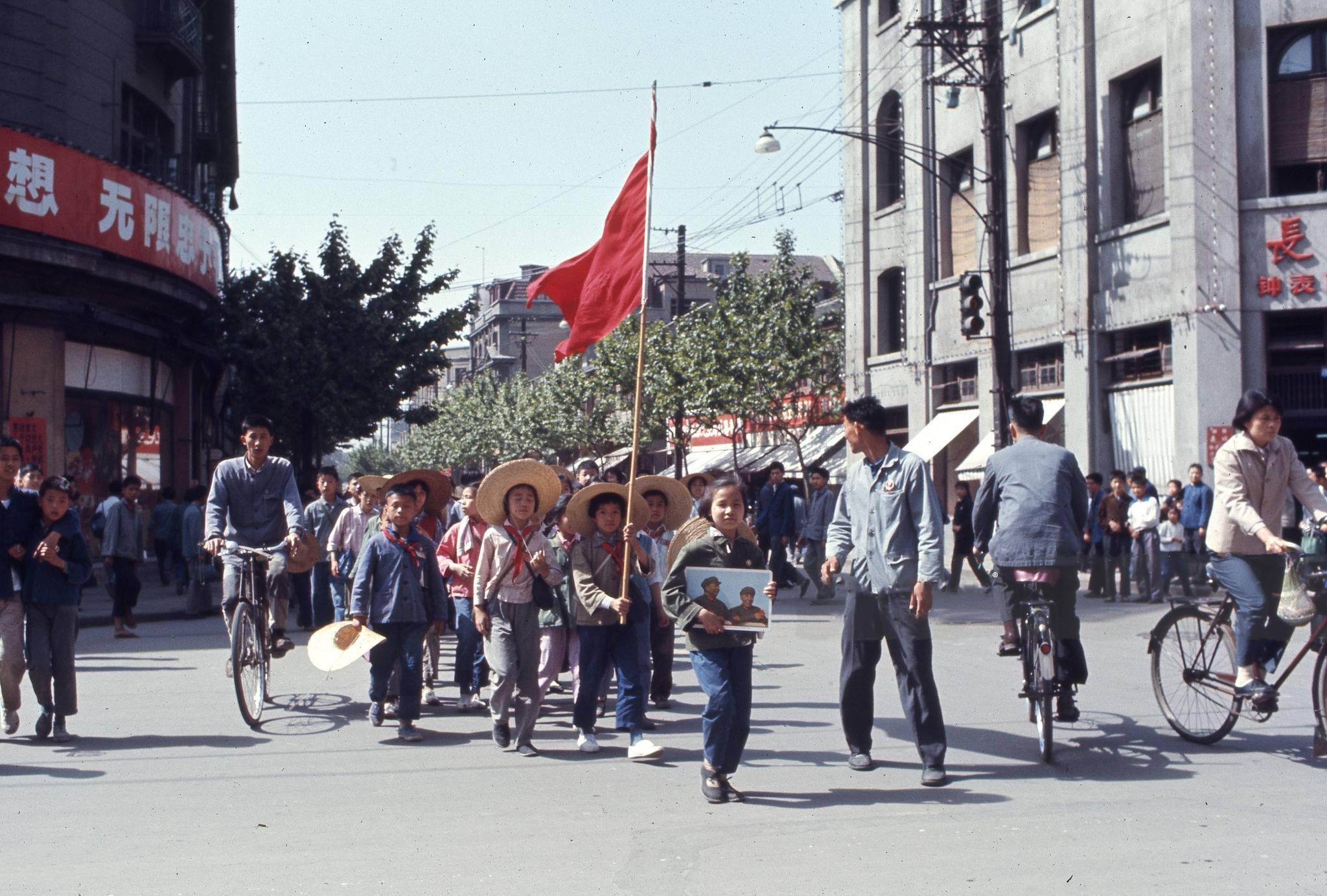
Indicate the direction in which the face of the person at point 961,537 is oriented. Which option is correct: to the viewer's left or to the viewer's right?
to the viewer's left

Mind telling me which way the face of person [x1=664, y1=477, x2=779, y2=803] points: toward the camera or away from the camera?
toward the camera

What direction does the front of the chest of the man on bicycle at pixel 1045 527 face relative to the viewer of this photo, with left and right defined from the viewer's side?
facing away from the viewer

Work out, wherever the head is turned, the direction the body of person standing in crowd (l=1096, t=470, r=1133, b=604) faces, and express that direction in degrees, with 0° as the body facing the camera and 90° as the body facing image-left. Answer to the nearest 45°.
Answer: approximately 0°

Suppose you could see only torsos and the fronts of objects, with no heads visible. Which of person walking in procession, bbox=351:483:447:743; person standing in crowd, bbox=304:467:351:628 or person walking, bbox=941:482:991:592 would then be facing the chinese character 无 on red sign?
person walking, bbox=941:482:991:592

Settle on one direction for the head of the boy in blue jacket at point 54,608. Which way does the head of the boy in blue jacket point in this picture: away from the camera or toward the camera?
toward the camera

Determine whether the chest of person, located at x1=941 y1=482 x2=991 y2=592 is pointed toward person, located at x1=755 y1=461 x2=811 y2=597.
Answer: yes

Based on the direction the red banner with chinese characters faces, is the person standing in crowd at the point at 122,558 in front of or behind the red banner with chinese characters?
in front

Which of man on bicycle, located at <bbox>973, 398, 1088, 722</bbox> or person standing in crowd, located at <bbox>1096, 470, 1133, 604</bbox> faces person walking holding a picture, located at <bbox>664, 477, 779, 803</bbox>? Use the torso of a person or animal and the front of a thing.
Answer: person standing in crowd, located at <bbox>1096, 470, 1133, 604</bbox>

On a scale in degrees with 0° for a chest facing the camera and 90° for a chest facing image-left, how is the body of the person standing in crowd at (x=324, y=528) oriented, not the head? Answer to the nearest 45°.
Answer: approximately 0°

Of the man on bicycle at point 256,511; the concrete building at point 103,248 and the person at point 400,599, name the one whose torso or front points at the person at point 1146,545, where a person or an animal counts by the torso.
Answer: the concrete building

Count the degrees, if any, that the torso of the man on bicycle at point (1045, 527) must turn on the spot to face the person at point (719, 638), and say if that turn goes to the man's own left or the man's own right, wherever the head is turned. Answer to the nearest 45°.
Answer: approximately 135° to the man's own left

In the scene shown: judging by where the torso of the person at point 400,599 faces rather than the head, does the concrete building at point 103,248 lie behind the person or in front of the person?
behind

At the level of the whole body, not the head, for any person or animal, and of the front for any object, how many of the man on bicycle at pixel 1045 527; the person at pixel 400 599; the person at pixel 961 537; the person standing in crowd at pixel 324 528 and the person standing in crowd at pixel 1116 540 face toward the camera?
3

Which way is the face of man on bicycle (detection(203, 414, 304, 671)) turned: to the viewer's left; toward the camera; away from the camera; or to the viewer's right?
toward the camera

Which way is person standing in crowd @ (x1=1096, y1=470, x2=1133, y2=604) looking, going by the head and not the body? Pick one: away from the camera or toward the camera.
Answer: toward the camera

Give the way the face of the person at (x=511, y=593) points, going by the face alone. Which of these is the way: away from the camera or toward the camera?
toward the camera

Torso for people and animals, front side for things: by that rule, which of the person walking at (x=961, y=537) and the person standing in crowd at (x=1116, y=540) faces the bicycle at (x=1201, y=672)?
the person standing in crowd at (x=1116, y=540)
